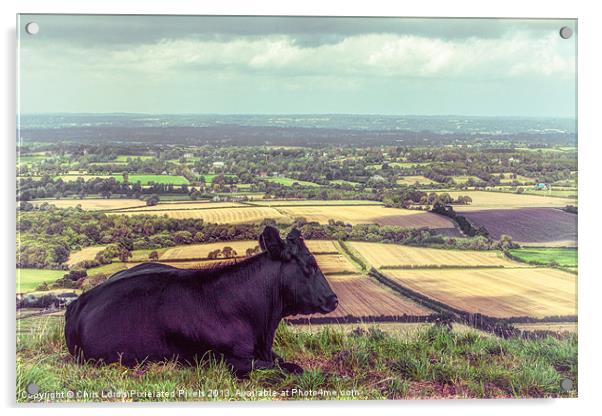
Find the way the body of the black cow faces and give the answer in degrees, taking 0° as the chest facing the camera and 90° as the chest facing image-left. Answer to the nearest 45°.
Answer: approximately 270°
